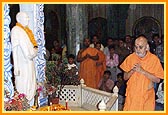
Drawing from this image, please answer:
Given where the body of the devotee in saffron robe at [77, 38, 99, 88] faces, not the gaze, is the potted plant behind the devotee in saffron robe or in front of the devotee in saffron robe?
in front

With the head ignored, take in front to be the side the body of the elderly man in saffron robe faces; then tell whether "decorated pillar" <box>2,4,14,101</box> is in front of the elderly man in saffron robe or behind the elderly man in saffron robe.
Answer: in front

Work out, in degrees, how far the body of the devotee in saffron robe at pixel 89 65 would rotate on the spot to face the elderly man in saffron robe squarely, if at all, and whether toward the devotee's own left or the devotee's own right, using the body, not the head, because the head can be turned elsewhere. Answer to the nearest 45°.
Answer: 0° — they already face them

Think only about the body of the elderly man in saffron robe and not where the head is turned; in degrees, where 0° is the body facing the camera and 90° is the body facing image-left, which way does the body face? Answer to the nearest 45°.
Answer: approximately 45°

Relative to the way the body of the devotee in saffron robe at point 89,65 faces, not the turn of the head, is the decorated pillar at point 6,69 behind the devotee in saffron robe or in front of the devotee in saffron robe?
in front

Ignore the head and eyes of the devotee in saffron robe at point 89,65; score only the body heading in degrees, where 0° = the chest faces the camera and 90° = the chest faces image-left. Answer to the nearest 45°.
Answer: approximately 0°
